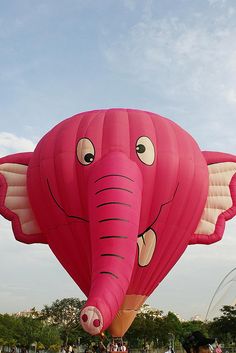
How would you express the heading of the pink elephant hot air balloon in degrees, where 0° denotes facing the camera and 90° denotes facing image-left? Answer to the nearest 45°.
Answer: approximately 0°
